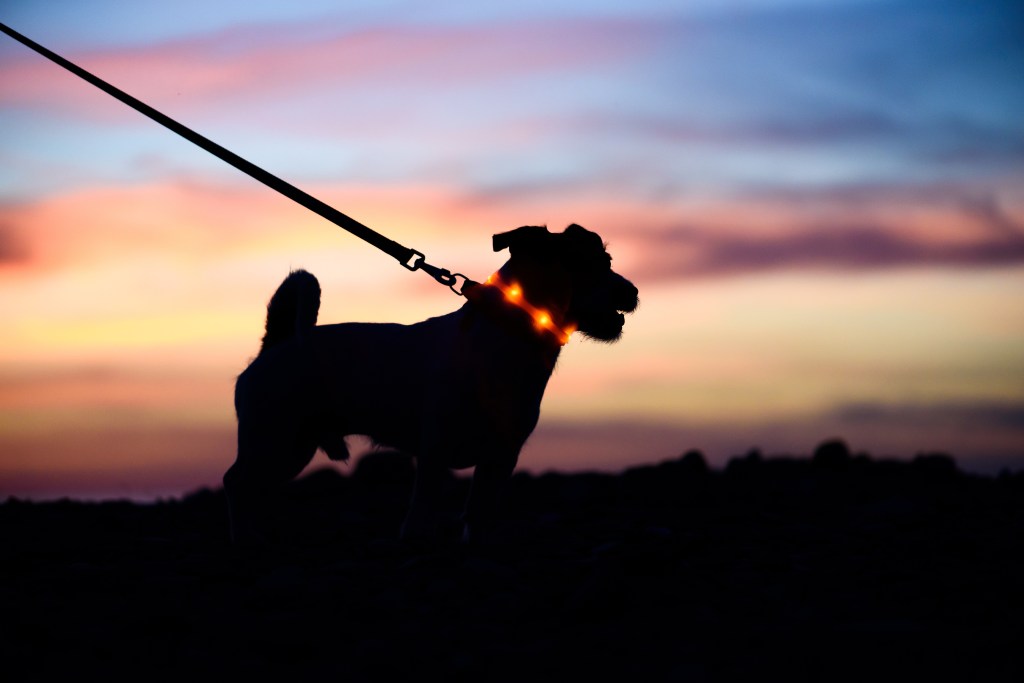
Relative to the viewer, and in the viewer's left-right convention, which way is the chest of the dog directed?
facing to the right of the viewer
